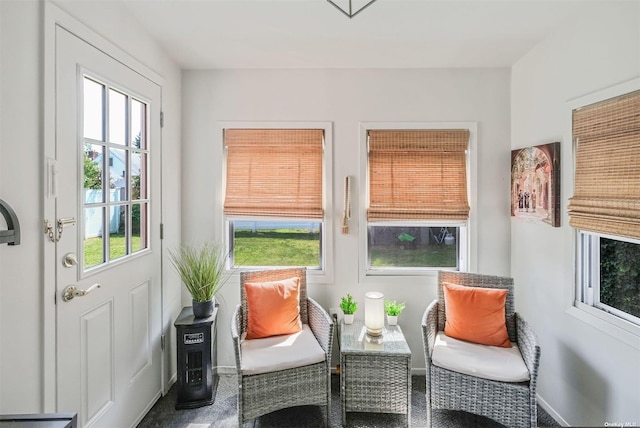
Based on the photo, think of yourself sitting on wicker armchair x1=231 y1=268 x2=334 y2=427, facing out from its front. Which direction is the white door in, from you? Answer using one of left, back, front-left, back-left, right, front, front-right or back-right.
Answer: right

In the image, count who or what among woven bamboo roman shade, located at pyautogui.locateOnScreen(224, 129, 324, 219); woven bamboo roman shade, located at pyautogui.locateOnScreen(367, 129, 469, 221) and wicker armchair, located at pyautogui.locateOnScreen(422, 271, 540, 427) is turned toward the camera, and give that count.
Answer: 3

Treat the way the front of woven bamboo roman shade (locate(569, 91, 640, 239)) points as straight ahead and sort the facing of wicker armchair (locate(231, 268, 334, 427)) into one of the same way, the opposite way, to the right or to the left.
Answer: to the left

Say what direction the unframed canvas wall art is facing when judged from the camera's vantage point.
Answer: facing the viewer and to the left of the viewer

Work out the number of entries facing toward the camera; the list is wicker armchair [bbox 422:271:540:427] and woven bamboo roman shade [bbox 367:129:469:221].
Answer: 2

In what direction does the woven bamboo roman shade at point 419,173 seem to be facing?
toward the camera

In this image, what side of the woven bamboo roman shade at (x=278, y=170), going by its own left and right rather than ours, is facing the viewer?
front

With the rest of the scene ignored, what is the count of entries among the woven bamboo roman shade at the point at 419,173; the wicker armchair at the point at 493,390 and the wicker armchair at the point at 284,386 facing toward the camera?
3

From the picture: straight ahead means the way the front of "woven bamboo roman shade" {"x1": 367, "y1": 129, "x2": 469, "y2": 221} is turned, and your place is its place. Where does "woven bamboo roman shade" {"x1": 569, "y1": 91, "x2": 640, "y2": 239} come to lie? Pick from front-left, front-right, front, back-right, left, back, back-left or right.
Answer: front-left

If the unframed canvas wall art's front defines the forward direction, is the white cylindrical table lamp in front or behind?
in front

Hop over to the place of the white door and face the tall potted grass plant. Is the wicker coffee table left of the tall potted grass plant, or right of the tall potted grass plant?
right

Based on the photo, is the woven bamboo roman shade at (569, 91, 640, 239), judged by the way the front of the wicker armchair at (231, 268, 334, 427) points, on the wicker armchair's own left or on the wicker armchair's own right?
on the wicker armchair's own left

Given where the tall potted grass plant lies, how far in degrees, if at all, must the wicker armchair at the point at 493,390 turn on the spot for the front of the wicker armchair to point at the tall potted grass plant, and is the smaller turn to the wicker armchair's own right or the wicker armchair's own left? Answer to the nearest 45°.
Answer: approximately 90° to the wicker armchair's own right
